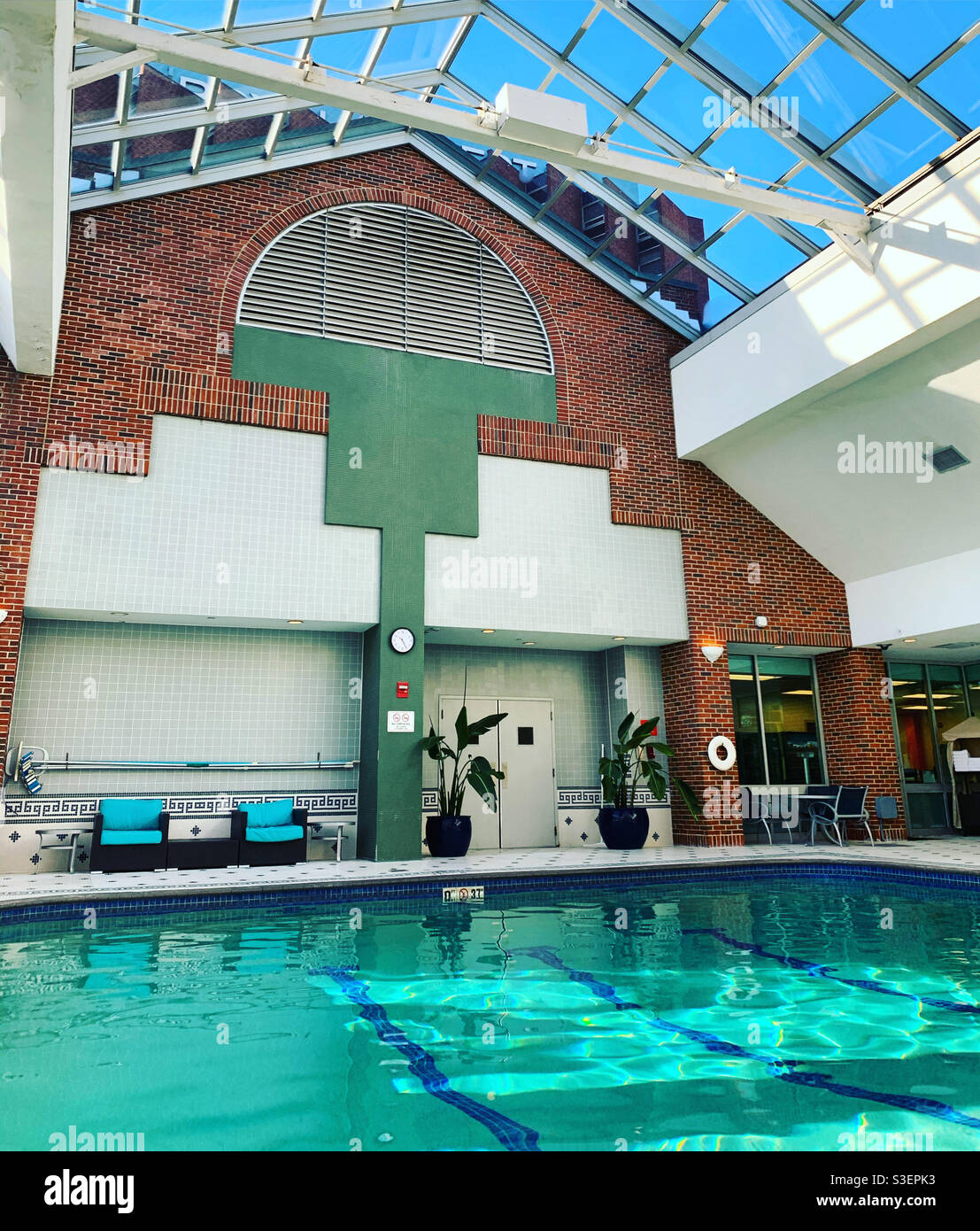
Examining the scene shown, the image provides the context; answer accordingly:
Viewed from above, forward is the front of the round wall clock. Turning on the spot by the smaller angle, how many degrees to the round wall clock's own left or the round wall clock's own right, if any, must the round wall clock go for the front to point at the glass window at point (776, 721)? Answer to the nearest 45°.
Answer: approximately 90° to the round wall clock's own left

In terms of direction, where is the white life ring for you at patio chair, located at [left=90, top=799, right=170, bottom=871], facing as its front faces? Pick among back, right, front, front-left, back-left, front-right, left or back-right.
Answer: left

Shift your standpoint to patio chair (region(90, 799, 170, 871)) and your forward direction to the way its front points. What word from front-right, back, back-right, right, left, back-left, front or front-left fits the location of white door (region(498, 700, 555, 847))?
left

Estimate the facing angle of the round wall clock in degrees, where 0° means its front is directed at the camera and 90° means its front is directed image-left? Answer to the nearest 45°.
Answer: approximately 0°

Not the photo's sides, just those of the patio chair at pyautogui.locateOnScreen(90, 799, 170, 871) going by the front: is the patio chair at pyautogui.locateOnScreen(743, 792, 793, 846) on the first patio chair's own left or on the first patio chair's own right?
on the first patio chair's own left

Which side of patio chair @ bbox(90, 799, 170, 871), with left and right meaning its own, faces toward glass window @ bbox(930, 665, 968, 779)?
left

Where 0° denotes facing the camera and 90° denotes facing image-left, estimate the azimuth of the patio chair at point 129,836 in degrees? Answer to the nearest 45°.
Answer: approximately 0°

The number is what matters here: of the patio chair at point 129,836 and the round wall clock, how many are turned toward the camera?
2

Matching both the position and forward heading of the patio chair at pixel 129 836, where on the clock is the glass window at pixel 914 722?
The glass window is roughly at 9 o'clock from the patio chair.

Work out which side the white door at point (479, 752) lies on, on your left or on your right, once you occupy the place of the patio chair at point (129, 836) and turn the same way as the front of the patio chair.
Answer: on your left

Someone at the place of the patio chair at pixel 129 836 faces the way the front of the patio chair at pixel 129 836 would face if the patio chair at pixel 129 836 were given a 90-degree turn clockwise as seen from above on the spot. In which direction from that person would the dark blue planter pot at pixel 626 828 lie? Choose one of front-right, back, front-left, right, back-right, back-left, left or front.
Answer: back

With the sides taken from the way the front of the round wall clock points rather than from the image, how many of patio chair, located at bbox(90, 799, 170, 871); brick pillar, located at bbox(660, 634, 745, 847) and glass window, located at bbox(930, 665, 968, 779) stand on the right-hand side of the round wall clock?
1

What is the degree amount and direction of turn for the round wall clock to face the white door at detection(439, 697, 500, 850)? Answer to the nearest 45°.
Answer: approximately 135° to its left
